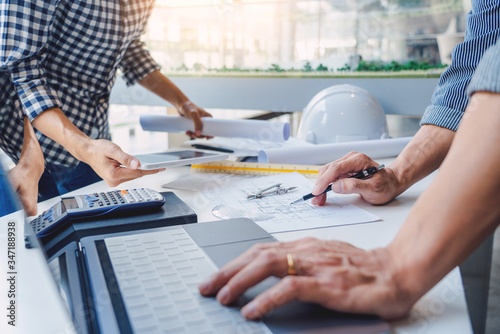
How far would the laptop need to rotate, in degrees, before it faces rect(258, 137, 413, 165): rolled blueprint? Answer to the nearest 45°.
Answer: approximately 45° to its left

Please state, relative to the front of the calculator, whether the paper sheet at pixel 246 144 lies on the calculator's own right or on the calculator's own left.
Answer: on the calculator's own left

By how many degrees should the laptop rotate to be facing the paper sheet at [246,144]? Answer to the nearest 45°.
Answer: approximately 90° to its left

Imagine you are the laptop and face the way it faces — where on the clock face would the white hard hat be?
The white hard hat is roughly at 10 o'clock from the laptop.

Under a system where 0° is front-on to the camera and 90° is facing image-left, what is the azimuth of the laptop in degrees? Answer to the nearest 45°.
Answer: approximately 270°
